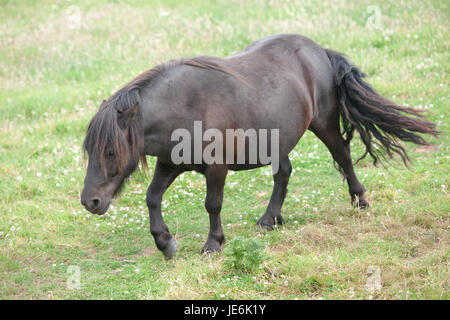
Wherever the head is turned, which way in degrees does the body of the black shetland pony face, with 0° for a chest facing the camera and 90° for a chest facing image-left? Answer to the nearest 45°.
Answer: approximately 45°
